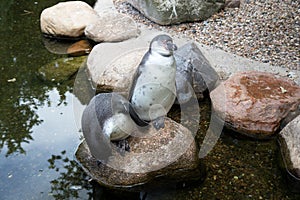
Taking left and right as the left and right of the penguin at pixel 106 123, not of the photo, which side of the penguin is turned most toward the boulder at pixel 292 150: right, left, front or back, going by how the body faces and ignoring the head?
front

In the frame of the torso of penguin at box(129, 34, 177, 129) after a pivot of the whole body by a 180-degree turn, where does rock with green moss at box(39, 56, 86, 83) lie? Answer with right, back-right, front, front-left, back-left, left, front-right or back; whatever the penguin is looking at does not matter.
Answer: front

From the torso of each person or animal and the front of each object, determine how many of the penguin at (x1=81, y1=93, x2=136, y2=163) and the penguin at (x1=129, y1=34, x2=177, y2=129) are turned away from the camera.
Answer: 0

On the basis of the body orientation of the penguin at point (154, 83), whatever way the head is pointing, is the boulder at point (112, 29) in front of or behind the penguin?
behind

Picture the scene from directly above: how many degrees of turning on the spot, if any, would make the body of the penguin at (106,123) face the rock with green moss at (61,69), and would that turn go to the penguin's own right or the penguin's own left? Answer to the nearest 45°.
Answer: approximately 90° to the penguin's own left

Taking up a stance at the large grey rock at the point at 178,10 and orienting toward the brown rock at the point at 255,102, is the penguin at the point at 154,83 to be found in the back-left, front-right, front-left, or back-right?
front-right

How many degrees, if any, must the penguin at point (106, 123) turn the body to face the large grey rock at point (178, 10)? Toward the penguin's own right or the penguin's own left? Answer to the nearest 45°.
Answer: approximately 90° to the penguin's own left

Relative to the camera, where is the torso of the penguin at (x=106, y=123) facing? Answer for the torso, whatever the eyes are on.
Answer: to the viewer's right

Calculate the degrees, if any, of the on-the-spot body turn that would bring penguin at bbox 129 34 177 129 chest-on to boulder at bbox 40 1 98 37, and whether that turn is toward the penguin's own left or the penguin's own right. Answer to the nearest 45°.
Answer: approximately 180°

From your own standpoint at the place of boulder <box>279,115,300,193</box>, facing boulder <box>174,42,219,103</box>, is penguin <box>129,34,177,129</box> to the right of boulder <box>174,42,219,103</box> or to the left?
left

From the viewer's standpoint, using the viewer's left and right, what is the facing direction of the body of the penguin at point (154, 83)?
facing the viewer and to the right of the viewer
